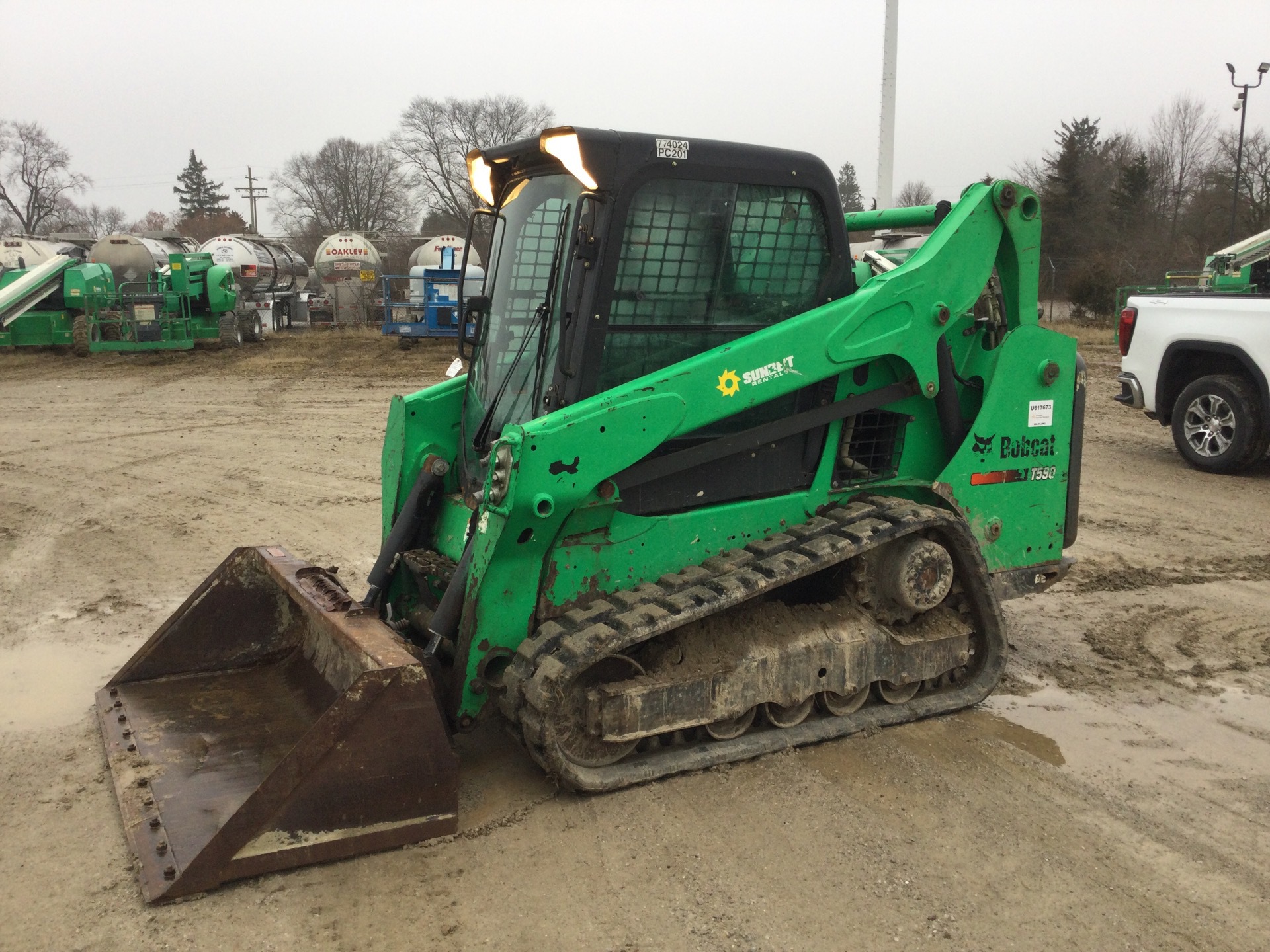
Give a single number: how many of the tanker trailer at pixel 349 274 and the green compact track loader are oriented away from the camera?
1

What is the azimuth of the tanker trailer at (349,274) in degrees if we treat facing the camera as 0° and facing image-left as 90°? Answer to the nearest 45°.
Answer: approximately 180°

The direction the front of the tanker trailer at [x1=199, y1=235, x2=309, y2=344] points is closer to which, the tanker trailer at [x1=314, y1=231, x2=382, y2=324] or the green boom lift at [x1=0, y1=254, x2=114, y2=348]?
the tanker trailer

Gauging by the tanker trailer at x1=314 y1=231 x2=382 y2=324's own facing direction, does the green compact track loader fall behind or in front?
behind

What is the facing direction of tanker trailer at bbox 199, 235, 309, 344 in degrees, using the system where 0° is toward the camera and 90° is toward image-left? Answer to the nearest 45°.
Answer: approximately 225°

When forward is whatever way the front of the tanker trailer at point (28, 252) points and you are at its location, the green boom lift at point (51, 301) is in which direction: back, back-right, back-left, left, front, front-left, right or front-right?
back-right

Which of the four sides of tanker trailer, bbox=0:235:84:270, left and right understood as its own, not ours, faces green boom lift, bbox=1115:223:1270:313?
right

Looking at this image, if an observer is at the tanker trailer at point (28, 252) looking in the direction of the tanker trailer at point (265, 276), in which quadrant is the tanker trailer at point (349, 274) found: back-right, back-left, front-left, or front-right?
front-left

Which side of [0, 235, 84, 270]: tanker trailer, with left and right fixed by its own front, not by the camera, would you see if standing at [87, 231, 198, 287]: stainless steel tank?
right

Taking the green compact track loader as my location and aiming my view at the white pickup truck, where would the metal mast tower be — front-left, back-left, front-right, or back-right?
front-left

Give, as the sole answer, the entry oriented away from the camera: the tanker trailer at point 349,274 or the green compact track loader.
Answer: the tanker trailer

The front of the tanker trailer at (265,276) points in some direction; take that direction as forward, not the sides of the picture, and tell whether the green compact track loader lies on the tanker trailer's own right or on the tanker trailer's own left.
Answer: on the tanker trailer's own right

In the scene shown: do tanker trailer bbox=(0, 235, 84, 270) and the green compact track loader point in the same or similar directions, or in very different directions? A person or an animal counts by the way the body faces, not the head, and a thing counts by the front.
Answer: very different directions
